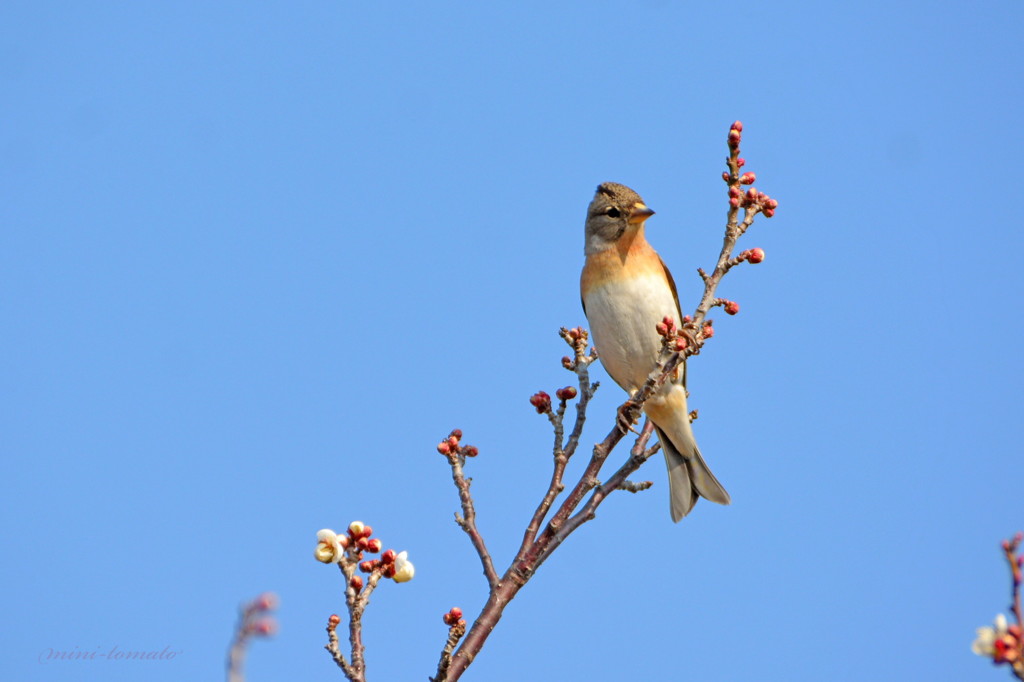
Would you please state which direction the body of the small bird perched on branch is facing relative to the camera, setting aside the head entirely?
toward the camera
